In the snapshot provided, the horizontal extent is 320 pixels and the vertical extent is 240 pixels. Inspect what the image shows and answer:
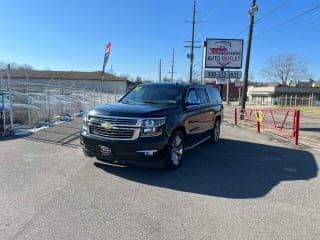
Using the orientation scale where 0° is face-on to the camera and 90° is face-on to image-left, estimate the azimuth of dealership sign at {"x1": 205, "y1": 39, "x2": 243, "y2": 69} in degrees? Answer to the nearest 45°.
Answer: approximately 0°

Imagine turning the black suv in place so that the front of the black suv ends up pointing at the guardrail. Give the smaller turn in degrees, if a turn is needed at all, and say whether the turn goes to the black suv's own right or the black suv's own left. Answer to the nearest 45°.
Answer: approximately 180°

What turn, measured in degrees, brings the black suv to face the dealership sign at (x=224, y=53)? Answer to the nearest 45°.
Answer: approximately 135° to its right

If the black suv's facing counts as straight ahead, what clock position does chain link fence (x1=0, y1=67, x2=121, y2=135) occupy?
The chain link fence is roughly at 3 o'clock from the black suv.

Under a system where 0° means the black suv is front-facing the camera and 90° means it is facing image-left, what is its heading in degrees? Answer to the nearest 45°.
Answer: approximately 45°
